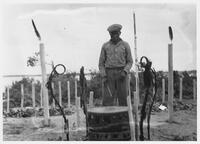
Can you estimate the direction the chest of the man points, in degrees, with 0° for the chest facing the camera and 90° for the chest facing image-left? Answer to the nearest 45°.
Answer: approximately 0°

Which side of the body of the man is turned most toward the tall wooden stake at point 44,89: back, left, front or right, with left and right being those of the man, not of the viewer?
right
